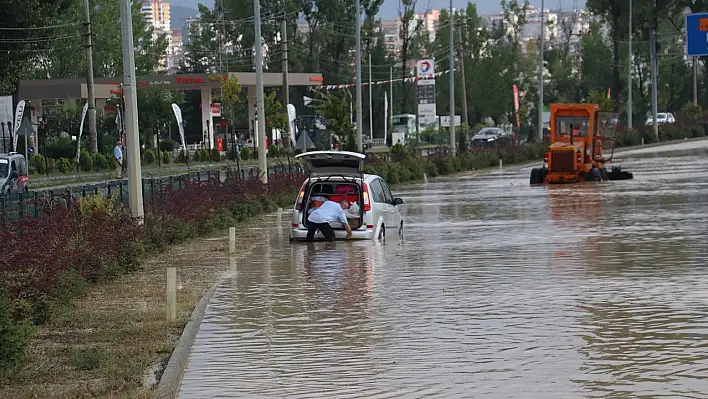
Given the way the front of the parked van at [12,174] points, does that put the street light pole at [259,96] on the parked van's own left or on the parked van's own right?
on the parked van's own left

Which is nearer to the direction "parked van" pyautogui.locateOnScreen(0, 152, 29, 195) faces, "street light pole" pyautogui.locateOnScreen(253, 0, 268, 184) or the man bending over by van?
the man bending over by van

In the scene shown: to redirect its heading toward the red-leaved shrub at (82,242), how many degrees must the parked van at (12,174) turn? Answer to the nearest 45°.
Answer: approximately 45° to its left

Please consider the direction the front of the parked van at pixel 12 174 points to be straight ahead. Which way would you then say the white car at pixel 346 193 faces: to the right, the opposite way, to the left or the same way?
the opposite way

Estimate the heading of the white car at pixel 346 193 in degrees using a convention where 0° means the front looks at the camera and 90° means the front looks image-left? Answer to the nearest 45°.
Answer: approximately 225°

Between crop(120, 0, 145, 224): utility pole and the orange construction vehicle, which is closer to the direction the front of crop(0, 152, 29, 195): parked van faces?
the utility pole

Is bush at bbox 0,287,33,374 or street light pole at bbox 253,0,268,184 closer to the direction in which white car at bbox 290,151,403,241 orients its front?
the street light pole

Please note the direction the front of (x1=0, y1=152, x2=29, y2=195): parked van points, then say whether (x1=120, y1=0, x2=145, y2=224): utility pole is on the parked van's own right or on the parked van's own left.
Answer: on the parked van's own left
